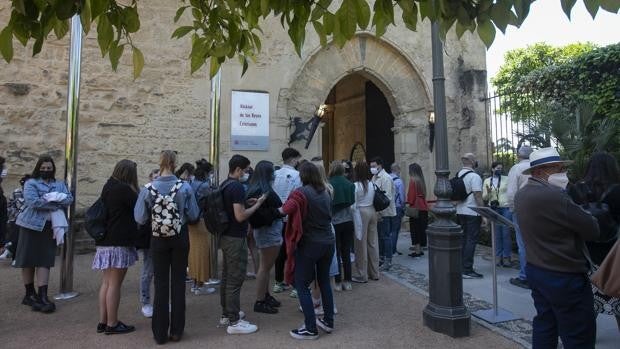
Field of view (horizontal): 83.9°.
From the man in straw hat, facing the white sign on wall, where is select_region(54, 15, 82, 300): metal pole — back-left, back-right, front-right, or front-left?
front-left

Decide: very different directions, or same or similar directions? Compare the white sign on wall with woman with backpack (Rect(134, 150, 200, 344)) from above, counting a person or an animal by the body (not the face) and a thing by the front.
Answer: very different directions

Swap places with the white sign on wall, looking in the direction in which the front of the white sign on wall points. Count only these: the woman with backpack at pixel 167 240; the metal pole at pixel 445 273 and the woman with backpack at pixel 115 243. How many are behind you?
0

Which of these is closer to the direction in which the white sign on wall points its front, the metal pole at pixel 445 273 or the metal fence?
the metal pole

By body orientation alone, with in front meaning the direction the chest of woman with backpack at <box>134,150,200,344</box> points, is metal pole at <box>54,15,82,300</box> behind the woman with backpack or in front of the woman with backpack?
in front

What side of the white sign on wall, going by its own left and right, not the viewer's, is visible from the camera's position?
front

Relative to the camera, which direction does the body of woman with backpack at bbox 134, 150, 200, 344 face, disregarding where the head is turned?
away from the camera

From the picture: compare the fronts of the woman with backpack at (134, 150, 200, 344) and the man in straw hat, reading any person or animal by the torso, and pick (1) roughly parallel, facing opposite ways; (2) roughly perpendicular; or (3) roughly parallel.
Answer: roughly perpendicular

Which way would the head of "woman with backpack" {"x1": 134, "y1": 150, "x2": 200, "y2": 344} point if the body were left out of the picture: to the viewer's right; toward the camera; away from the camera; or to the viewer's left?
away from the camera

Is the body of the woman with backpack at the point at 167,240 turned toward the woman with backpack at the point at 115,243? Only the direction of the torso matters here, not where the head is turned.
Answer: no

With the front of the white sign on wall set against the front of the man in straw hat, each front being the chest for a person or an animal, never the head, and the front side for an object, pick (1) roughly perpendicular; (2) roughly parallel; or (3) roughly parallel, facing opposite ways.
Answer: roughly perpendicular

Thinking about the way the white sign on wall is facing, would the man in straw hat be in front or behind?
in front
